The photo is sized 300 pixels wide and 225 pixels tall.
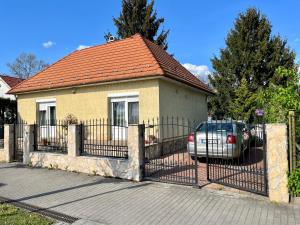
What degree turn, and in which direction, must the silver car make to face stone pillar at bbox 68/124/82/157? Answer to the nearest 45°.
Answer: approximately 90° to its left

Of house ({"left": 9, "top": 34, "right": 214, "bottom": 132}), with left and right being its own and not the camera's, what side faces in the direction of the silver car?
left

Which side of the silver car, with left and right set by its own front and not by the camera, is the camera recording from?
back

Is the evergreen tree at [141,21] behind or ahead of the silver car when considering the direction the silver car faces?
ahead

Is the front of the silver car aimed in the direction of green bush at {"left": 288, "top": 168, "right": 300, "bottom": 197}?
no

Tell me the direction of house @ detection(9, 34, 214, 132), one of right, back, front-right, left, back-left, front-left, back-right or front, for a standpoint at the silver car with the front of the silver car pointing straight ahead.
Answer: front-left

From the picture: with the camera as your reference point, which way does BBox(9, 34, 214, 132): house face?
facing the viewer and to the left of the viewer

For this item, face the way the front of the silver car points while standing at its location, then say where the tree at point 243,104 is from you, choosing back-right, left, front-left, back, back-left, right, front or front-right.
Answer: front

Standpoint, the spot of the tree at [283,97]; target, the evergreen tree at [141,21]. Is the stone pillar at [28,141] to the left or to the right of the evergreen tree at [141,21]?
left

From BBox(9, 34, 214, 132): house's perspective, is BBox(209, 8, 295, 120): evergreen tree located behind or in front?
behind

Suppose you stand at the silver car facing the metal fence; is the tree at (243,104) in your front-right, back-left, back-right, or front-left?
back-left

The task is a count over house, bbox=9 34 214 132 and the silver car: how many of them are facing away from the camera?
1

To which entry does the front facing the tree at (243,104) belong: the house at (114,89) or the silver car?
the silver car

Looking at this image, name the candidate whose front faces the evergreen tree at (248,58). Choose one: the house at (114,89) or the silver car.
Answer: the silver car

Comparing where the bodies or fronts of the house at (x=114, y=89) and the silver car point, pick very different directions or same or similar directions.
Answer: very different directions

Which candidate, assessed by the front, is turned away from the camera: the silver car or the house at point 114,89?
the silver car
